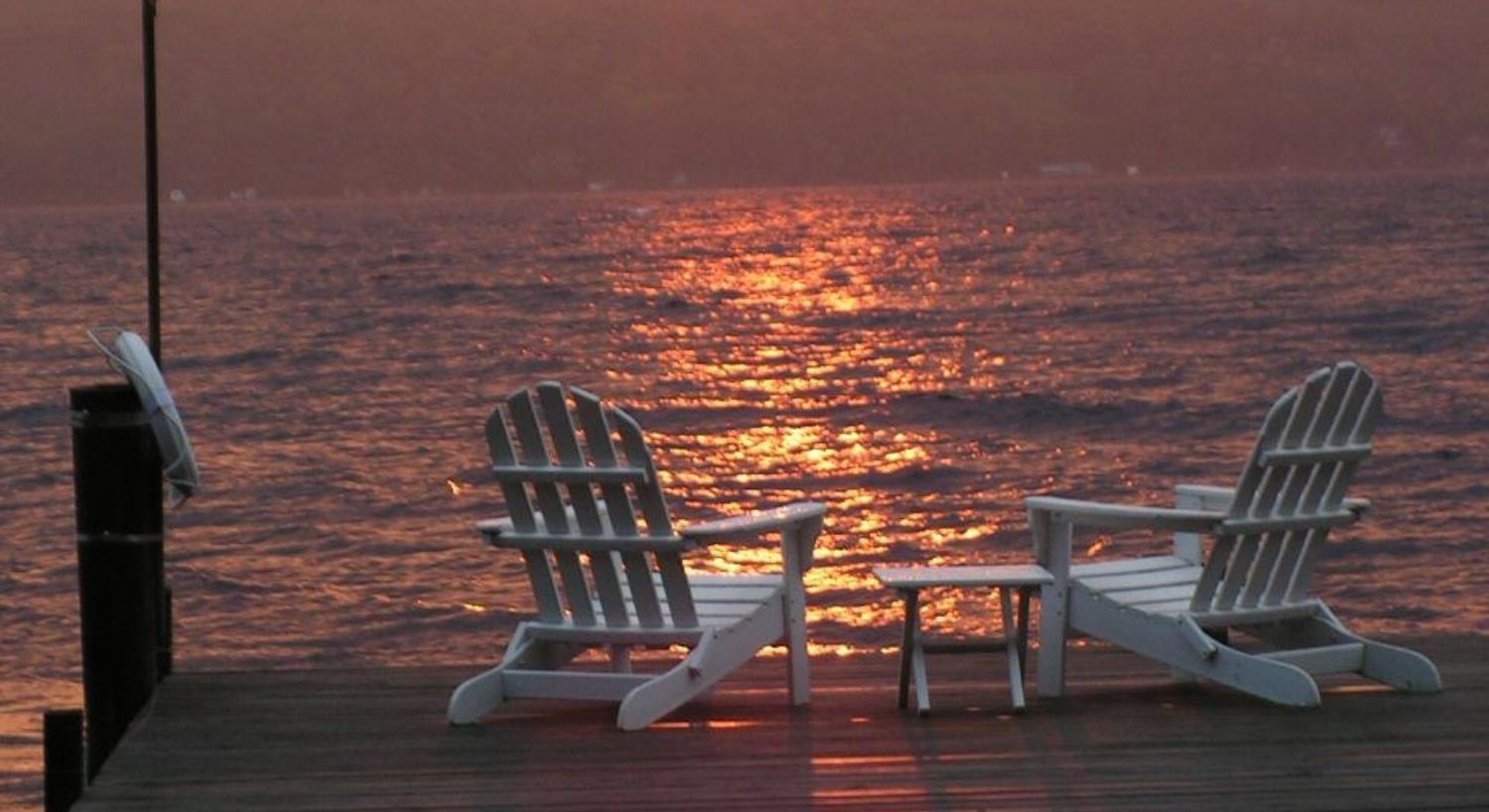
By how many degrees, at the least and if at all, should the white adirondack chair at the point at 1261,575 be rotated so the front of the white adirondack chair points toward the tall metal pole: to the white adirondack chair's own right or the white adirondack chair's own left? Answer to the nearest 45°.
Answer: approximately 45° to the white adirondack chair's own left

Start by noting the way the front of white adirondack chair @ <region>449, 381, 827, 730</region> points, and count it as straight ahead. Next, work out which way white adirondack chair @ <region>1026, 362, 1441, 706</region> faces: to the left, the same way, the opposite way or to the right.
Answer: to the left

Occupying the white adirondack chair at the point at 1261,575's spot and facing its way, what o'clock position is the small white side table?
The small white side table is roughly at 10 o'clock from the white adirondack chair.

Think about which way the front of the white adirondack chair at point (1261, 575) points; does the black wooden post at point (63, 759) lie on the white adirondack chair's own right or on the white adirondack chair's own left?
on the white adirondack chair's own left

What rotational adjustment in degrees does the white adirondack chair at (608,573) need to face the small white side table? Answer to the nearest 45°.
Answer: approximately 45° to its right

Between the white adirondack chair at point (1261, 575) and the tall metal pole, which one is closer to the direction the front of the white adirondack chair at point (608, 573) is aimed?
the white adirondack chair

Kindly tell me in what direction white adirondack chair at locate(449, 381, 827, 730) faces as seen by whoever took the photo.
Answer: facing away from the viewer and to the right of the viewer

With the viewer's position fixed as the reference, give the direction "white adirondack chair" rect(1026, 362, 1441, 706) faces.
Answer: facing away from the viewer and to the left of the viewer

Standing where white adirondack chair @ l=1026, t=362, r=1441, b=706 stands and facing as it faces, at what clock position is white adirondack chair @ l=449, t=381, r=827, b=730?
white adirondack chair @ l=449, t=381, r=827, b=730 is roughly at 10 o'clock from white adirondack chair @ l=1026, t=362, r=1441, b=706.
